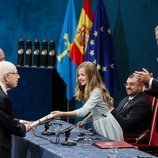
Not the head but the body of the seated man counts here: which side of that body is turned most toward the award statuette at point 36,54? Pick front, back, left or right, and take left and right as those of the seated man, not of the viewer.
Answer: right

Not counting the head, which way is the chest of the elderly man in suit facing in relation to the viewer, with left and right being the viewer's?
facing to the right of the viewer

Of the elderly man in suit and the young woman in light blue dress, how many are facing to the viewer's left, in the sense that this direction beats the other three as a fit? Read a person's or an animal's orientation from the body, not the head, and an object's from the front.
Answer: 1

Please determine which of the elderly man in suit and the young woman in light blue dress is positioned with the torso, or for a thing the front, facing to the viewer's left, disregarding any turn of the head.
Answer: the young woman in light blue dress

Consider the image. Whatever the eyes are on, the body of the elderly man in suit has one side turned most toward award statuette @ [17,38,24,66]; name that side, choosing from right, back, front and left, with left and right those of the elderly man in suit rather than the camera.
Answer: left

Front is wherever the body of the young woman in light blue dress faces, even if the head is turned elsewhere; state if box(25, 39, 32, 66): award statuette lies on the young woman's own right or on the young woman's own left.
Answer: on the young woman's own right

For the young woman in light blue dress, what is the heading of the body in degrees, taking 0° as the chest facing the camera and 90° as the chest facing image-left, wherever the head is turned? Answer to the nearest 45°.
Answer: approximately 90°

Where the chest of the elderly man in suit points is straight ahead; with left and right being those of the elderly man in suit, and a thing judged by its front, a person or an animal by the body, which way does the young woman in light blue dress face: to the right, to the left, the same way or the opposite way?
the opposite way
